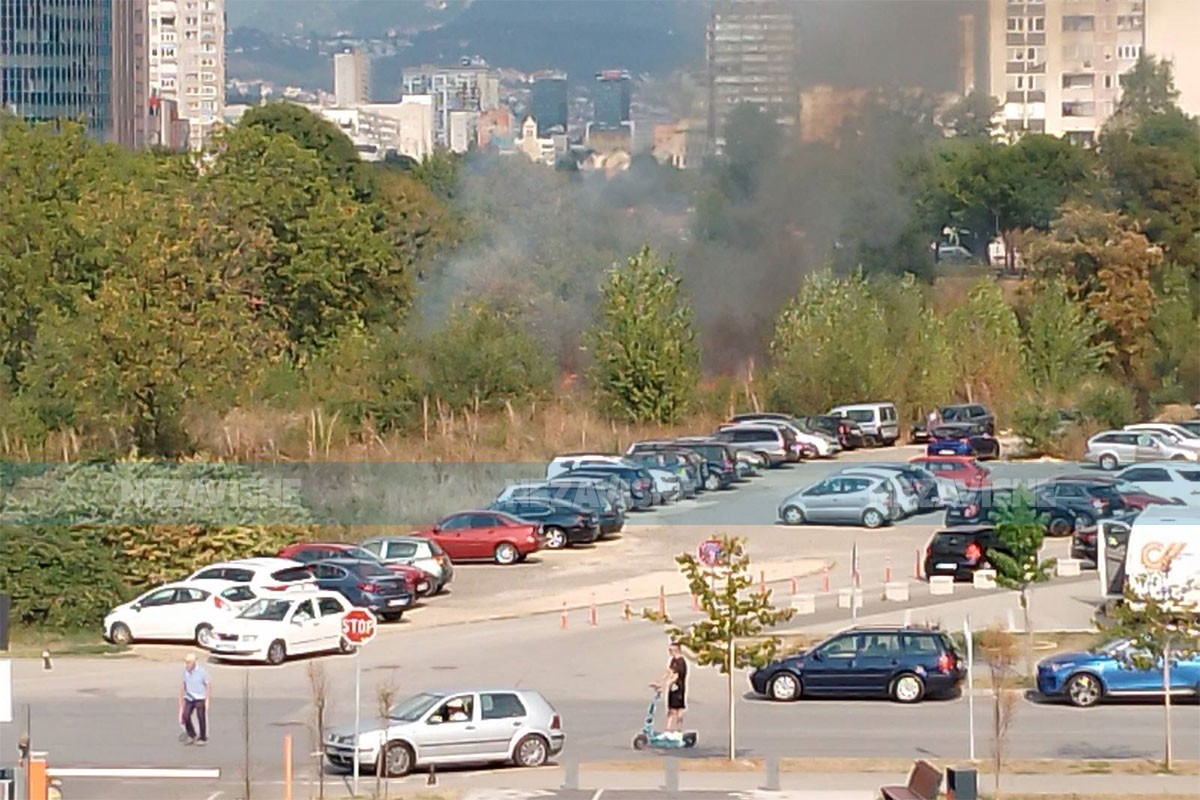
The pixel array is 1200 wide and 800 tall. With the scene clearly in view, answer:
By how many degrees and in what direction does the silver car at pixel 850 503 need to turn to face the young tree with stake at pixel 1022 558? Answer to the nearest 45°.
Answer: approximately 90° to its left

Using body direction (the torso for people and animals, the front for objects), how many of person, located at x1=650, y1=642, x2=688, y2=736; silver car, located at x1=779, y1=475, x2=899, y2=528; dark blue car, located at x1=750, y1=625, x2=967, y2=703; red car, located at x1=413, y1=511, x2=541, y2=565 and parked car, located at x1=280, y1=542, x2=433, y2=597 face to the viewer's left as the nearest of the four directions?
4

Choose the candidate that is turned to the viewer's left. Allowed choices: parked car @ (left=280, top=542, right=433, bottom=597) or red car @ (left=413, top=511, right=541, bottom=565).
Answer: the red car

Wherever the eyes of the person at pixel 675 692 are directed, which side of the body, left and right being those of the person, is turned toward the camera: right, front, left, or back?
left

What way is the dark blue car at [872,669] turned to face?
to the viewer's left

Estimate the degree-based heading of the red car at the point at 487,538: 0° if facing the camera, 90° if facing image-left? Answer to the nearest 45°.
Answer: approximately 90°

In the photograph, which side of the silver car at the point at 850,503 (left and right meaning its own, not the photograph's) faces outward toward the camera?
left

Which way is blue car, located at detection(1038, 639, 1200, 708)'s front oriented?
to the viewer's left

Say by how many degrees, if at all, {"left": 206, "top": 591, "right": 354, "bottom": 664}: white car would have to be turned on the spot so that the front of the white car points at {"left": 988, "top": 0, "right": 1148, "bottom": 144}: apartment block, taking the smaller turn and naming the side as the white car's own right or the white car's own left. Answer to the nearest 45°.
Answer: approximately 180°

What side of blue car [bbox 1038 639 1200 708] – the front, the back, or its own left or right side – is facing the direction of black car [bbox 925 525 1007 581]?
right

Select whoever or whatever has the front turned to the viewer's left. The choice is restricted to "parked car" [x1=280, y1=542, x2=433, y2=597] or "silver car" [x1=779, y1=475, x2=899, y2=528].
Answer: the silver car

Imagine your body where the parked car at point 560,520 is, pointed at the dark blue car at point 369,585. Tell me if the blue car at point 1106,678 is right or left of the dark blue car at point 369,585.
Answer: left

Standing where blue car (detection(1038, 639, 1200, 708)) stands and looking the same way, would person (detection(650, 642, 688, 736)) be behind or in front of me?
in front
